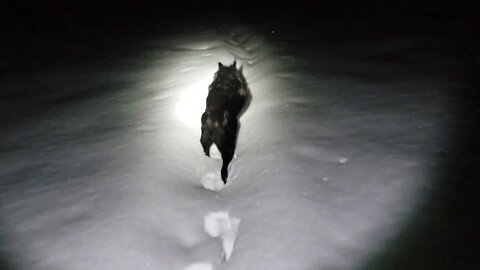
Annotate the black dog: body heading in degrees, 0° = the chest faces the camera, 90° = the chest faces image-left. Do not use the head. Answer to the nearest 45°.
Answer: approximately 180°
